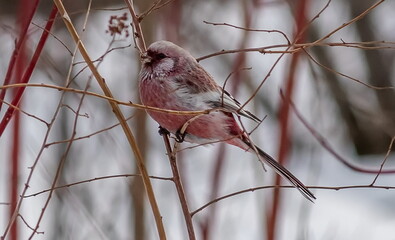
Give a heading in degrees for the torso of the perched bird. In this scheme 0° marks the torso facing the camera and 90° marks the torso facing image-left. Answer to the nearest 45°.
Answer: approximately 90°

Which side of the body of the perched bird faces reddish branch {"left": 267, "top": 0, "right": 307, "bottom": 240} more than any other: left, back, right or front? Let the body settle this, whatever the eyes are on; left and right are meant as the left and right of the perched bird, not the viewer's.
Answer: back
